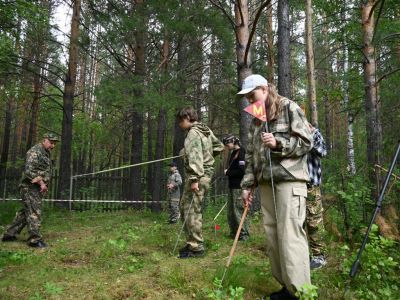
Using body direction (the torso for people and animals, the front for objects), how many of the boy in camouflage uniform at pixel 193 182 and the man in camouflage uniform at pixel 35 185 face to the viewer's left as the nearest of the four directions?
1

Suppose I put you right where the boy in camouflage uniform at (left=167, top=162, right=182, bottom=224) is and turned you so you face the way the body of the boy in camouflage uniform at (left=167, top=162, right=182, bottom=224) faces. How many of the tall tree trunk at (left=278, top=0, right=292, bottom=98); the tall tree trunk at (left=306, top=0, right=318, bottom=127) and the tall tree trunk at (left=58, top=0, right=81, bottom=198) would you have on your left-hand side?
2

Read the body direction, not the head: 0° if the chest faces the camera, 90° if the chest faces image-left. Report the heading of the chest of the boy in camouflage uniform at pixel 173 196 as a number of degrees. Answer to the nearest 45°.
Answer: approximately 45°

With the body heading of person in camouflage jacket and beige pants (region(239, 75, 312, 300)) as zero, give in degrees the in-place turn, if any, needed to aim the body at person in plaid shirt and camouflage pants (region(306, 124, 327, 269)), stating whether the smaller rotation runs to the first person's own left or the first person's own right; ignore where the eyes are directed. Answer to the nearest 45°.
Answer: approximately 135° to the first person's own right

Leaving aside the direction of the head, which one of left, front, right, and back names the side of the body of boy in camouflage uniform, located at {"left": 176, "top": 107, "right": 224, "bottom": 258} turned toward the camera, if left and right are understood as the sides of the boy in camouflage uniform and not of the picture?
left

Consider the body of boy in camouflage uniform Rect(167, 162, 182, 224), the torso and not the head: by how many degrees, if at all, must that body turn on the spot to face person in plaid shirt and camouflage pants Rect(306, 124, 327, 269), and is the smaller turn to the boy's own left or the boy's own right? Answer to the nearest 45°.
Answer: approximately 45° to the boy's own left

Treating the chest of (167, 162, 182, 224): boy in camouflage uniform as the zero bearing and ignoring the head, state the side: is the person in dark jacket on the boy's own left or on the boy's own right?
on the boy's own left
